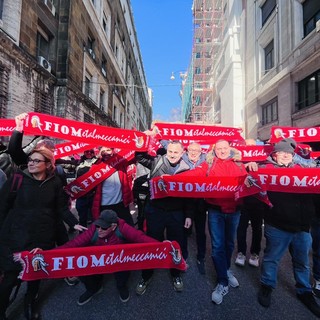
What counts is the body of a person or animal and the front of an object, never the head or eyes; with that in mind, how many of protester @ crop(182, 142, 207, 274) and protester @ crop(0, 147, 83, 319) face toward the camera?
2

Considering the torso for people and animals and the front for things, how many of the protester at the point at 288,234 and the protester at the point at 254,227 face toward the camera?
2

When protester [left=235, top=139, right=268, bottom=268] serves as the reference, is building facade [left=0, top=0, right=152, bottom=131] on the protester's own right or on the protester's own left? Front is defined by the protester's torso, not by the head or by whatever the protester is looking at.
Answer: on the protester's own right

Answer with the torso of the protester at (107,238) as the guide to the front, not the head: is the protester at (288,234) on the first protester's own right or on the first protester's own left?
on the first protester's own left

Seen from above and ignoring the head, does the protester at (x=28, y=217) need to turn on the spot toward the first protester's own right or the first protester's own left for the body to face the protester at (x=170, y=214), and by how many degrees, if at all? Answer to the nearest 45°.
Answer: approximately 90° to the first protester's own left

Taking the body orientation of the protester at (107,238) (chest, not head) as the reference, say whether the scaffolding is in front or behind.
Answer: behind

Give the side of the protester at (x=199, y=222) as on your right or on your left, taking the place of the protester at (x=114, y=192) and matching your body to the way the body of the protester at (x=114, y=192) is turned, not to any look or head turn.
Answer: on your left

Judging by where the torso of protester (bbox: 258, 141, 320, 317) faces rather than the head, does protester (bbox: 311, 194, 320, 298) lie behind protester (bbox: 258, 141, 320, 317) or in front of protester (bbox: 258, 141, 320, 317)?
behind

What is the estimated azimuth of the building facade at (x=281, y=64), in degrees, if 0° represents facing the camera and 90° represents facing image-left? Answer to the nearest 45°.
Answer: approximately 45°

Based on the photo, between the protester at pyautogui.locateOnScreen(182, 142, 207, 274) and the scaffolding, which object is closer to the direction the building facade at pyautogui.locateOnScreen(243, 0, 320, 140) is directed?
the protester
